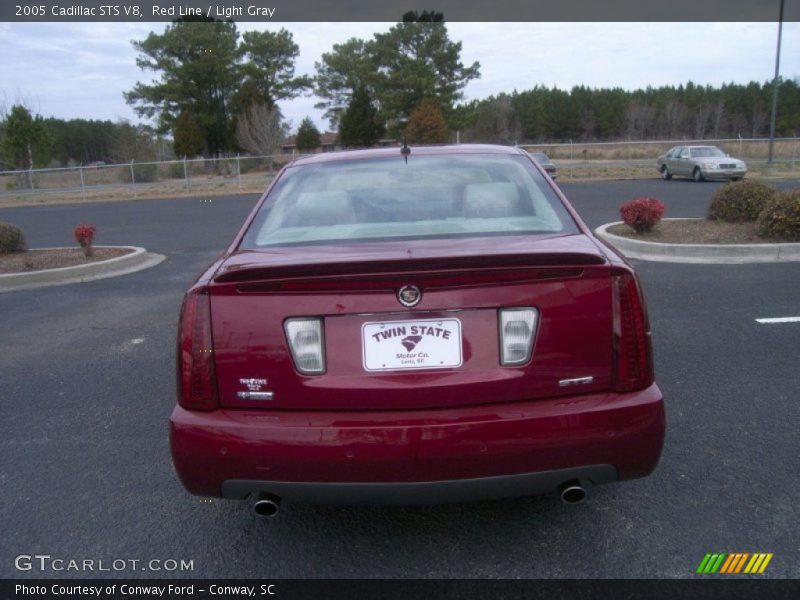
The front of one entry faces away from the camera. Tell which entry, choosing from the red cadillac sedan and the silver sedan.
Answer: the red cadillac sedan

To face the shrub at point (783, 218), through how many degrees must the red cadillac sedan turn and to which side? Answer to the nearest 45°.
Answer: approximately 45° to its right

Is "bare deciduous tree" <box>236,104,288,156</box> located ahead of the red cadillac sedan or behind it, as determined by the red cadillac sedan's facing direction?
ahead

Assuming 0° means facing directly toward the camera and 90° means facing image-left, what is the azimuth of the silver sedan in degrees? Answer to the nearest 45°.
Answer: approximately 315°

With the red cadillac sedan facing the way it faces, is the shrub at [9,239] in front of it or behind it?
in front

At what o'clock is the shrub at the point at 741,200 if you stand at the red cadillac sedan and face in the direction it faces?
The shrub is roughly at 1 o'clock from the red cadillac sedan.

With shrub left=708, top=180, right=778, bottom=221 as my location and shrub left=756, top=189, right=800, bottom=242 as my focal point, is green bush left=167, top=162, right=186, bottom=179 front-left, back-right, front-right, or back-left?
back-right

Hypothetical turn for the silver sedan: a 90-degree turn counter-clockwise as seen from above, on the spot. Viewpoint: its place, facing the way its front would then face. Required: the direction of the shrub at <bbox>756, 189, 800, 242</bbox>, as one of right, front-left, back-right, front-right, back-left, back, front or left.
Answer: back-right

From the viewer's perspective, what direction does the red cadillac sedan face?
away from the camera

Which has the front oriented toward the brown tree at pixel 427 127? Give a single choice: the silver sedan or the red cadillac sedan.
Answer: the red cadillac sedan

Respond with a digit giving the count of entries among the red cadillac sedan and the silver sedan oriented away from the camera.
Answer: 1

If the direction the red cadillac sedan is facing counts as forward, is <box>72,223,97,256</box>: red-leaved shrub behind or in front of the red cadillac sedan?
in front

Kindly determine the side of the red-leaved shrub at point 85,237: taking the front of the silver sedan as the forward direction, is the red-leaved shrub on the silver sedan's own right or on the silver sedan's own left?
on the silver sedan's own right
